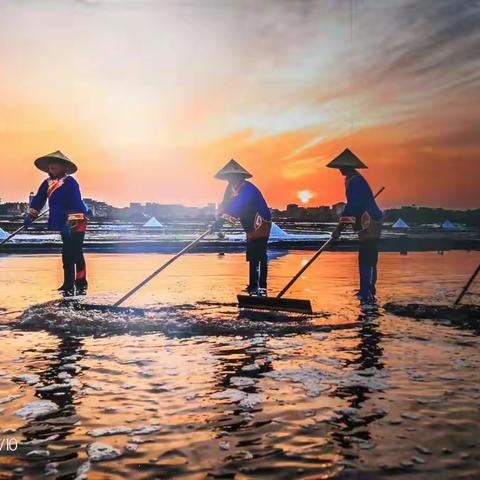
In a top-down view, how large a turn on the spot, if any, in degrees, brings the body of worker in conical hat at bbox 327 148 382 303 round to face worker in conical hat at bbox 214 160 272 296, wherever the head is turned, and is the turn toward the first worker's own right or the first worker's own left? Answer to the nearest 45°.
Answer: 0° — they already face them

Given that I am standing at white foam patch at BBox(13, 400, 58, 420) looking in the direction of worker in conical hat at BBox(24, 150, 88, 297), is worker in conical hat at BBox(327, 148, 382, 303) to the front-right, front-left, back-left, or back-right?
front-right

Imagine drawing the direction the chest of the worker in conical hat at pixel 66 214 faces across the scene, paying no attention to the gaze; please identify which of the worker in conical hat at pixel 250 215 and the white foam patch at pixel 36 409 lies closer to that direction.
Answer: the white foam patch

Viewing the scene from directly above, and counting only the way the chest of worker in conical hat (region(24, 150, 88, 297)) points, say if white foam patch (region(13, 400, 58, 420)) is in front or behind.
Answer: in front

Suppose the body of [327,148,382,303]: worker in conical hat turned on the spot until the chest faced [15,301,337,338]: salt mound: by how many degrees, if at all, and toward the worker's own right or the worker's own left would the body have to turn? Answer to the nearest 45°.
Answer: approximately 45° to the worker's own left

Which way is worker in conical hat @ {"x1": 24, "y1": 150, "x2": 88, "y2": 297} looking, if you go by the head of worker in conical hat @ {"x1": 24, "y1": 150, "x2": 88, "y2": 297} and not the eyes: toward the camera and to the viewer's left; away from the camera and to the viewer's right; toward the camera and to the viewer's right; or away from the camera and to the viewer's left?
toward the camera and to the viewer's left

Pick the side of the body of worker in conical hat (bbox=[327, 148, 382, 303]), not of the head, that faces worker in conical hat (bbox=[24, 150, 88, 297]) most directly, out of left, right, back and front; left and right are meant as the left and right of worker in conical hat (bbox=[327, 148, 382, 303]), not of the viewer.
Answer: front

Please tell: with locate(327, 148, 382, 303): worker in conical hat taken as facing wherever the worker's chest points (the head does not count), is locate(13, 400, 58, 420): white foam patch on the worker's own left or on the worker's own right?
on the worker's own left

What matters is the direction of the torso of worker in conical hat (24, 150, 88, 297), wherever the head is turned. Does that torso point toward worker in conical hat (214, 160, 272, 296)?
no

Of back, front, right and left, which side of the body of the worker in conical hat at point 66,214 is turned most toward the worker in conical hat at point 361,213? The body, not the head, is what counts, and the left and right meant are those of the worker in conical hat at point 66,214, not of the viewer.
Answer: left

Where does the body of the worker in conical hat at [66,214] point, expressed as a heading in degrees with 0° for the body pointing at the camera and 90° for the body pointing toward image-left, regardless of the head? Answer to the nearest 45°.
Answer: approximately 45°

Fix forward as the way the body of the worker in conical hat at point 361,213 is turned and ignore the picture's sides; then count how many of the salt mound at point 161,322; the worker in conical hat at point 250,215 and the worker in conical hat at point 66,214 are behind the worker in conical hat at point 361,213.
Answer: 0

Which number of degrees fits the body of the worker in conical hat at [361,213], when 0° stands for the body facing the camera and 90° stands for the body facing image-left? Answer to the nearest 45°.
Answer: approximately 90°

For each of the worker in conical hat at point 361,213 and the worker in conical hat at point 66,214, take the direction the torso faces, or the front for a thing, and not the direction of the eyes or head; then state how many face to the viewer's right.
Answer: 0
